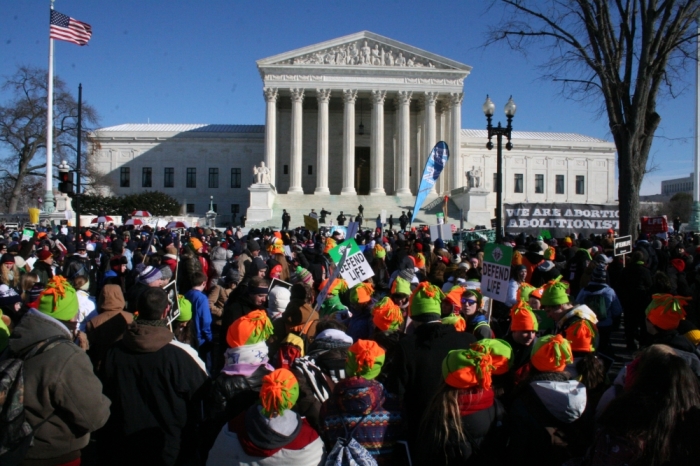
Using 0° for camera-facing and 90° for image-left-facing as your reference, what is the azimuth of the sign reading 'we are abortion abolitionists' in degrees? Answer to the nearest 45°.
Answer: approximately 0°

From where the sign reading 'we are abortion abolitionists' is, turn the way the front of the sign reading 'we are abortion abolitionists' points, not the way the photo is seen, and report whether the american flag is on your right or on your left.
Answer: on your right
